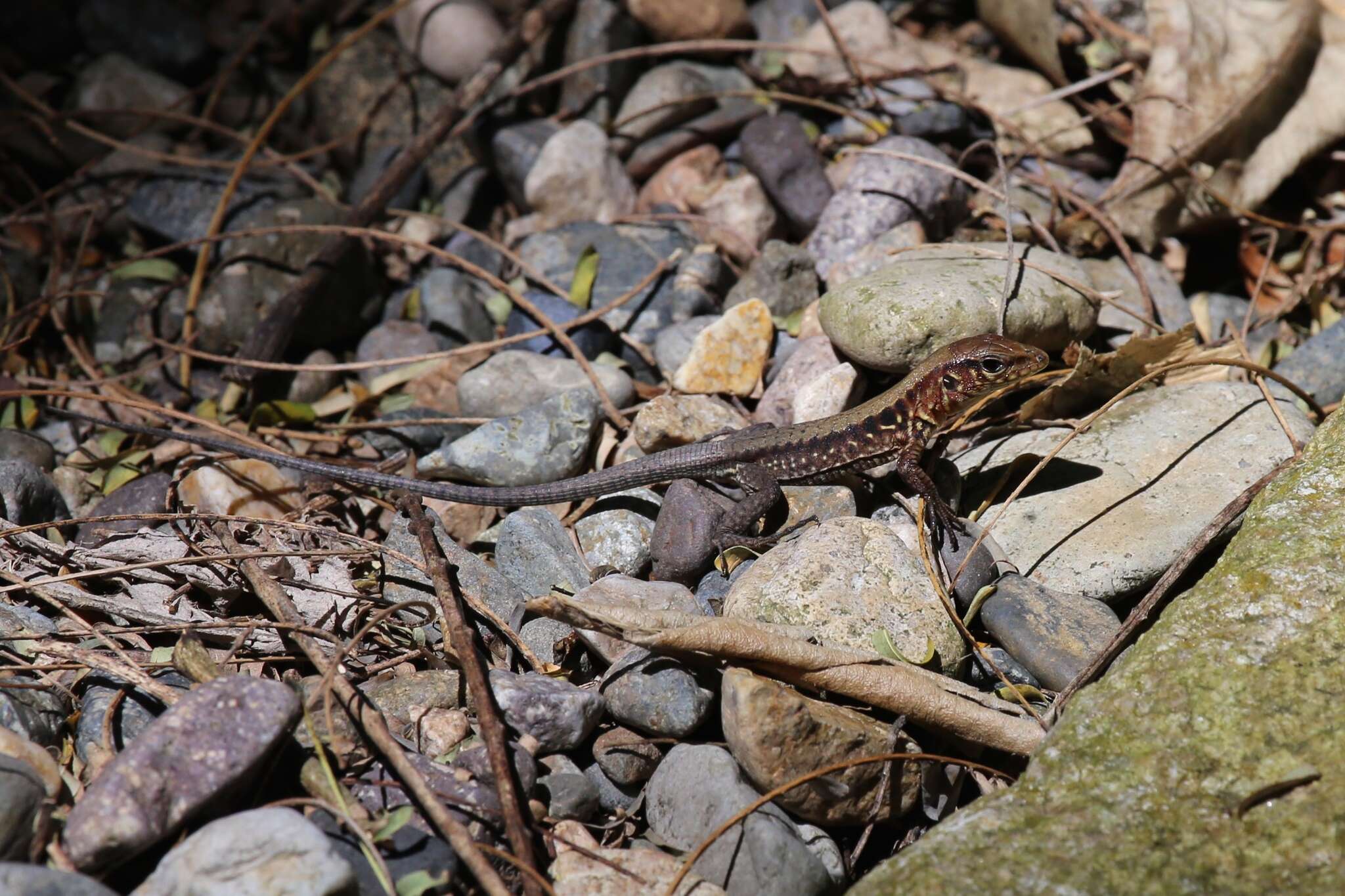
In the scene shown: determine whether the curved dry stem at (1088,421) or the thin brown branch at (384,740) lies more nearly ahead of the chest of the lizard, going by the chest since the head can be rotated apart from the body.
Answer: the curved dry stem

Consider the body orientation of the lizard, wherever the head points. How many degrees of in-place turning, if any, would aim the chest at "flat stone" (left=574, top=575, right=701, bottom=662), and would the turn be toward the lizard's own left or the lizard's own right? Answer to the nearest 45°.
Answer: approximately 135° to the lizard's own right

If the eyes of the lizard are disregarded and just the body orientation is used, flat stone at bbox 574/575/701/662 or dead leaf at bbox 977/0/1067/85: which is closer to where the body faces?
the dead leaf

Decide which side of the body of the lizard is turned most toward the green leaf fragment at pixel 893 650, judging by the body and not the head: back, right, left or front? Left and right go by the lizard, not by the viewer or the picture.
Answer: right

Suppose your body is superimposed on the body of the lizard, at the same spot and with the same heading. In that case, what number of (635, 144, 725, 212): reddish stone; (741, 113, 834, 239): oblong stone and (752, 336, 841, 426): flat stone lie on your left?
3

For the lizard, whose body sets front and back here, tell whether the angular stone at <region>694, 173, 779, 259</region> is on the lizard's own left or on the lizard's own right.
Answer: on the lizard's own left

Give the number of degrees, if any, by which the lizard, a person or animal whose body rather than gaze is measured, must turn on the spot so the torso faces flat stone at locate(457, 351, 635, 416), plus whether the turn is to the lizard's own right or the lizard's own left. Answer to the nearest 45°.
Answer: approximately 135° to the lizard's own left

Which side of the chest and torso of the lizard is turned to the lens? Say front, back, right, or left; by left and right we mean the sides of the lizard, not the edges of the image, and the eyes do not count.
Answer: right

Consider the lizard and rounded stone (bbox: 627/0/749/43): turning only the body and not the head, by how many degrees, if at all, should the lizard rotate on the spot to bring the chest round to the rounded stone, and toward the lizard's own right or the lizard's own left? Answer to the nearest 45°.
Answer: approximately 90° to the lizard's own left

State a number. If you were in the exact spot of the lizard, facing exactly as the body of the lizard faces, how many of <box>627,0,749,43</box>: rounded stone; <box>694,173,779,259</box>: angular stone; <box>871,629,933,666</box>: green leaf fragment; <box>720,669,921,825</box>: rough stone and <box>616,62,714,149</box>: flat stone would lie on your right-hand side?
2

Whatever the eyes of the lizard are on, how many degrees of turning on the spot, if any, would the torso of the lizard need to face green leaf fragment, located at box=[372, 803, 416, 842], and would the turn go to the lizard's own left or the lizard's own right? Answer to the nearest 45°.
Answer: approximately 135° to the lizard's own right

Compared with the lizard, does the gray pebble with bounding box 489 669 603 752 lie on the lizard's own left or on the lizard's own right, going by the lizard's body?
on the lizard's own right

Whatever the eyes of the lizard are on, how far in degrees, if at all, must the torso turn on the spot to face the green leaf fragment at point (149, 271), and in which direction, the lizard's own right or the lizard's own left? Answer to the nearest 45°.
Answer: approximately 135° to the lizard's own left
